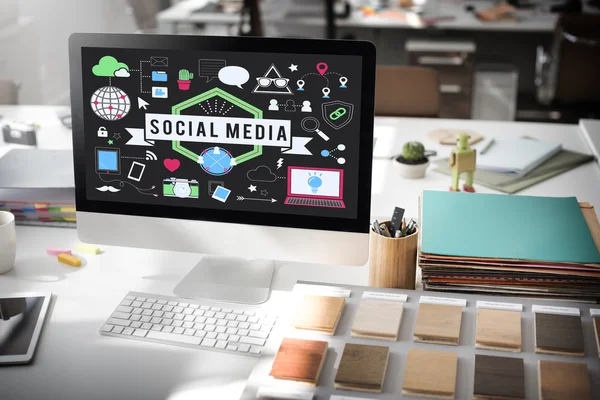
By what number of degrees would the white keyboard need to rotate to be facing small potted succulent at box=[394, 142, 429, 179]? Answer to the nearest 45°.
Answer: approximately 135° to its left

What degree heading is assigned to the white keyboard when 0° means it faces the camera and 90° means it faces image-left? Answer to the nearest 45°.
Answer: approximately 0°

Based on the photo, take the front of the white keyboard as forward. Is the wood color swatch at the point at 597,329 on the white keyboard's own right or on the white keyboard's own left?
on the white keyboard's own left
